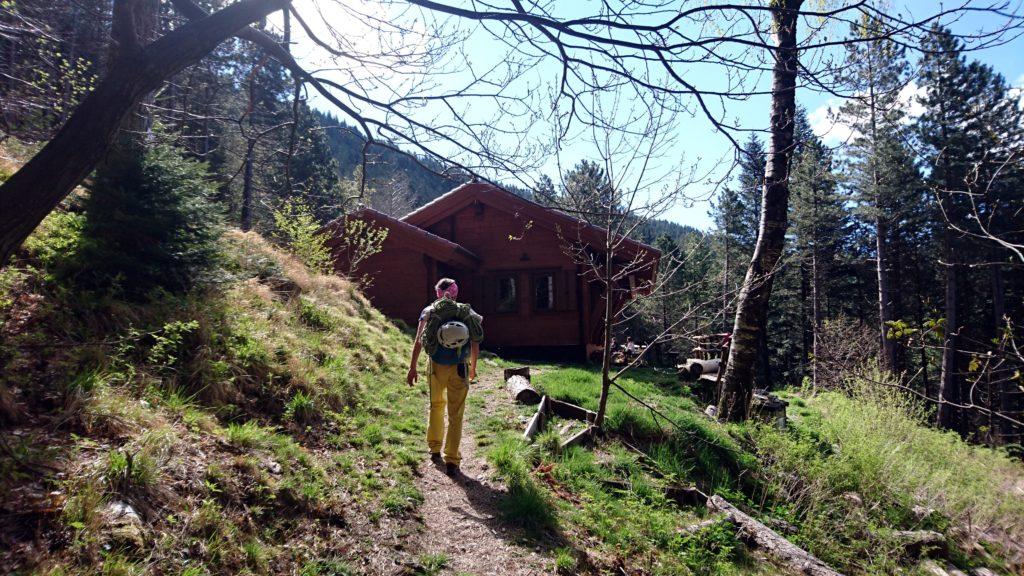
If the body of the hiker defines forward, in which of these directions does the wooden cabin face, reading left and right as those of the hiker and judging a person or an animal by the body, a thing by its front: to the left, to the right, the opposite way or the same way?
the opposite way

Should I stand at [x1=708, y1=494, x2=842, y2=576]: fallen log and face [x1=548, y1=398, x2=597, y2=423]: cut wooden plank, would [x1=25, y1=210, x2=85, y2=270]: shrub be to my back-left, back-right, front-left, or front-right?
front-left

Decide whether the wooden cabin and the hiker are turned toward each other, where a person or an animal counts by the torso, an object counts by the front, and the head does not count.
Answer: yes

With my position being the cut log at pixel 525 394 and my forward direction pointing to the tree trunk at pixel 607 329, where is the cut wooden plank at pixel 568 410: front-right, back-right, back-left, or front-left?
front-left

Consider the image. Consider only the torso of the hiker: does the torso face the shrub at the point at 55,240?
no

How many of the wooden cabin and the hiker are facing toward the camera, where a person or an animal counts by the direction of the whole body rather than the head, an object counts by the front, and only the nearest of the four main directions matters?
1

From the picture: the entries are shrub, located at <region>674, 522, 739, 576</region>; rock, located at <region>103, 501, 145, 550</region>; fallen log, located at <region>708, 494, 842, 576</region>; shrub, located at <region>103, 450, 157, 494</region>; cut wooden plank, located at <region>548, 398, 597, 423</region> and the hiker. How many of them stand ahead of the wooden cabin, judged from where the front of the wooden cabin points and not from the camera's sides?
6

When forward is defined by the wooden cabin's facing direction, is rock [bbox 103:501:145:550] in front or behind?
in front

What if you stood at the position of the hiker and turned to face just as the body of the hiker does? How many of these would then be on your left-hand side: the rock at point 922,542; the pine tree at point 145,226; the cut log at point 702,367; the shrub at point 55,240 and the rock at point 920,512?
2

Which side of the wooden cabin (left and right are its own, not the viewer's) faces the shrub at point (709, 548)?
front

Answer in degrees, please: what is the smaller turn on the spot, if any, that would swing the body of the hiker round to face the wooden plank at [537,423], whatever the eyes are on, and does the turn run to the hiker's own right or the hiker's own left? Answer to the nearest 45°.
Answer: approximately 45° to the hiker's own right

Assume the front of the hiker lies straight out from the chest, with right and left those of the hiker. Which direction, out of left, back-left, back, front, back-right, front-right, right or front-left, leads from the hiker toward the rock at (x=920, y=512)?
right

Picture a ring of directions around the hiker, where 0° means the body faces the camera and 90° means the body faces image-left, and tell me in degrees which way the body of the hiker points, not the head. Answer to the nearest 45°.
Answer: approximately 180°

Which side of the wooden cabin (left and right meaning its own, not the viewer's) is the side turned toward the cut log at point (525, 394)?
front

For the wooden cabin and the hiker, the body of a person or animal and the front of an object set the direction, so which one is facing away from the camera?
the hiker

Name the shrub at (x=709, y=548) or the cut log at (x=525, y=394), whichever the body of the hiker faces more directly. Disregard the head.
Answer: the cut log

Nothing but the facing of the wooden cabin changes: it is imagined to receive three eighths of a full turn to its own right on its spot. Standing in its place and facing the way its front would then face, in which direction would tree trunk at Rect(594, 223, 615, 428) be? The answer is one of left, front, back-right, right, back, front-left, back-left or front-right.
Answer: back-left

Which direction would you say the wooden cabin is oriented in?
toward the camera

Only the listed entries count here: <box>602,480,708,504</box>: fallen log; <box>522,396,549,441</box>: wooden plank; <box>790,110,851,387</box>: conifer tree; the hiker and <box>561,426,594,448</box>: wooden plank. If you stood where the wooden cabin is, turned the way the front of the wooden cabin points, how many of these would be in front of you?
4

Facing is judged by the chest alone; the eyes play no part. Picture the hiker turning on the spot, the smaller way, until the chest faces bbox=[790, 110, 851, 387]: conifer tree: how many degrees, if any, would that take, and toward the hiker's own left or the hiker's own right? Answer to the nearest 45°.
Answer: approximately 45° to the hiker's own right

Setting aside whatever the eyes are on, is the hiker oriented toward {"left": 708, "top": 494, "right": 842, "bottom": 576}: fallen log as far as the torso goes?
no
